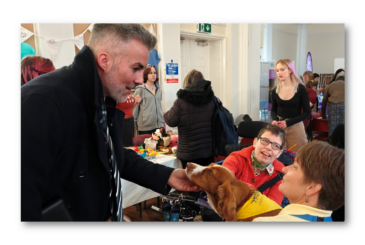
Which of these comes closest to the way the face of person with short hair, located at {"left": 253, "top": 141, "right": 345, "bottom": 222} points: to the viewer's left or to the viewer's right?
to the viewer's left

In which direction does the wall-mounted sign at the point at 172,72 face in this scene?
toward the camera

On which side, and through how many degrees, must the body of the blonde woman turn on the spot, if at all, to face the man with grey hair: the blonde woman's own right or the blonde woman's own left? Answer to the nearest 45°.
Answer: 0° — they already face them

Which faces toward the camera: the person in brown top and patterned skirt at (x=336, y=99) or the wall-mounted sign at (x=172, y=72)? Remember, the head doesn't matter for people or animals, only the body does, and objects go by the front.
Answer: the wall-mounted sign

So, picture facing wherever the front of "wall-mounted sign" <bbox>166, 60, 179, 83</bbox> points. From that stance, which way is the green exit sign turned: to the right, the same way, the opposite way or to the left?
the same way

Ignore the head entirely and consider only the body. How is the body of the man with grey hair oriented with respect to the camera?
to the viewer's right

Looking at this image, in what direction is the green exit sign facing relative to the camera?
toward the camera

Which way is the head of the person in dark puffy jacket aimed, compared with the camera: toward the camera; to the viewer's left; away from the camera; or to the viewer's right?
away from the camera

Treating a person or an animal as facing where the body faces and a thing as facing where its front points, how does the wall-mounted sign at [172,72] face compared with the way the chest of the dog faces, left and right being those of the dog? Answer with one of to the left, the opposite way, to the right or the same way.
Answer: to the left

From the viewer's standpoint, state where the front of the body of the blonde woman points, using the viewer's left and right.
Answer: facing the viewer and to the left of the viewer

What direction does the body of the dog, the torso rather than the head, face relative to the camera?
to the viewer's left

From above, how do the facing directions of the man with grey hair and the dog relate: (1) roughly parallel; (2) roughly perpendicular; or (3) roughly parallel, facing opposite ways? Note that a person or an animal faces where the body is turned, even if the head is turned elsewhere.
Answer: roughly parallel, facing opposite ways

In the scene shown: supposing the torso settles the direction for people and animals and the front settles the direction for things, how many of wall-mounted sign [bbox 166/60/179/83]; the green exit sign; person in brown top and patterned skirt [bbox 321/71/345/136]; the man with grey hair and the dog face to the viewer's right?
1

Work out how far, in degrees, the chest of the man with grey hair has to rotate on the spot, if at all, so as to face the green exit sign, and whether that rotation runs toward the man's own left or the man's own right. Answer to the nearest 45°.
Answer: approximately 45° to the man's own left
